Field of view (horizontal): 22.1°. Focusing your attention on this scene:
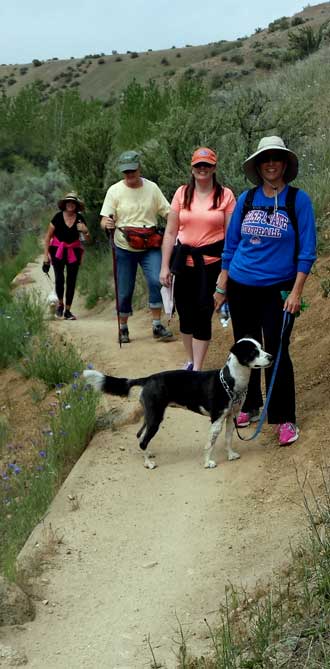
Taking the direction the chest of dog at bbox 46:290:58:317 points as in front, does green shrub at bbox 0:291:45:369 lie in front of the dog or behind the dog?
in front

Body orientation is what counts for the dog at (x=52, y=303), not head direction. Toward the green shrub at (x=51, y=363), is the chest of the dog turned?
yes

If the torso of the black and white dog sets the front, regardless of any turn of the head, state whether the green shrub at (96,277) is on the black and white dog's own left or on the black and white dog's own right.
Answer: on the black and white dog's own left

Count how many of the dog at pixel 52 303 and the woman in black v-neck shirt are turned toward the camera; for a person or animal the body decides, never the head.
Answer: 2

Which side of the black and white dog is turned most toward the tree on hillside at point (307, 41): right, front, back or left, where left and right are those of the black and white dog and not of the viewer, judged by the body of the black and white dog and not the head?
left

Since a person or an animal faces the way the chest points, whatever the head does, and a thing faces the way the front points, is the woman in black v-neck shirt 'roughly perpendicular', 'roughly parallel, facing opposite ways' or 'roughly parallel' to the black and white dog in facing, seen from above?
roughly perpendicular

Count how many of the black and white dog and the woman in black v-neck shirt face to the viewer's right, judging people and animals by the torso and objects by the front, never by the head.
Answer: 1

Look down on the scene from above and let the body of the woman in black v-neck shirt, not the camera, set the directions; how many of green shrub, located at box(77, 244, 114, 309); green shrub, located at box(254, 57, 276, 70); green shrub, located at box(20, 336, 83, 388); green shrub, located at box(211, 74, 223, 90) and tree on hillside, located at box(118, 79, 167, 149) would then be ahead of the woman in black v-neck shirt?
1

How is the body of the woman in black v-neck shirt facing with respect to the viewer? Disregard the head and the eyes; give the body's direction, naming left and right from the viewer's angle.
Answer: facing the viewer

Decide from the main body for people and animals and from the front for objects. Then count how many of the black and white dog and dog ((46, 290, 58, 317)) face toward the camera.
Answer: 1

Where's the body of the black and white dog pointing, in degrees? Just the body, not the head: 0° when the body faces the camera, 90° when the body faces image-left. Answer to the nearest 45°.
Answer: approximately 270°

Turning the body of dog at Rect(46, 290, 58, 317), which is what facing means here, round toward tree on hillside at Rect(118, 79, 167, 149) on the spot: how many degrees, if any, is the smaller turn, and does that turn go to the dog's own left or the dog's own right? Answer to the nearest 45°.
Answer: approximately 180°

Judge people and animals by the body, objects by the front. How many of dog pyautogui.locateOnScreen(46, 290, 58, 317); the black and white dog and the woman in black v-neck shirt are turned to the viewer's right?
1

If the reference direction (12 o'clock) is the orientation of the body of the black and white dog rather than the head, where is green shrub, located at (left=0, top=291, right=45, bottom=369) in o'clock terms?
The green shrub is roughly at 8 o'clock from the black and white dog.

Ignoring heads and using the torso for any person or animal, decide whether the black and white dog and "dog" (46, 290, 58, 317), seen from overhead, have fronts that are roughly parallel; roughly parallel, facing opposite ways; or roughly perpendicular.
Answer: roughly perpendicular

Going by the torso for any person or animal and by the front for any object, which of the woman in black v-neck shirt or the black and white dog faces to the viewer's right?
the black and white dog

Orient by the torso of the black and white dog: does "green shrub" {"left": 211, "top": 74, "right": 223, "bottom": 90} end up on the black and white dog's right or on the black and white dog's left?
on the black and white dog's left

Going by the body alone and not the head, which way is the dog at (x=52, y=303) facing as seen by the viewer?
toward the camera

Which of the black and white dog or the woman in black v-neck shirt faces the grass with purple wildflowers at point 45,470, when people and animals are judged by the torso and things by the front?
the woman in black v-neck shirt

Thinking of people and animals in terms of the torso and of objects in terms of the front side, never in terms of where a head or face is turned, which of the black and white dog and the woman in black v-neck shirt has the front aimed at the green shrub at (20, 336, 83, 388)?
the woman in black v-neck shirt
